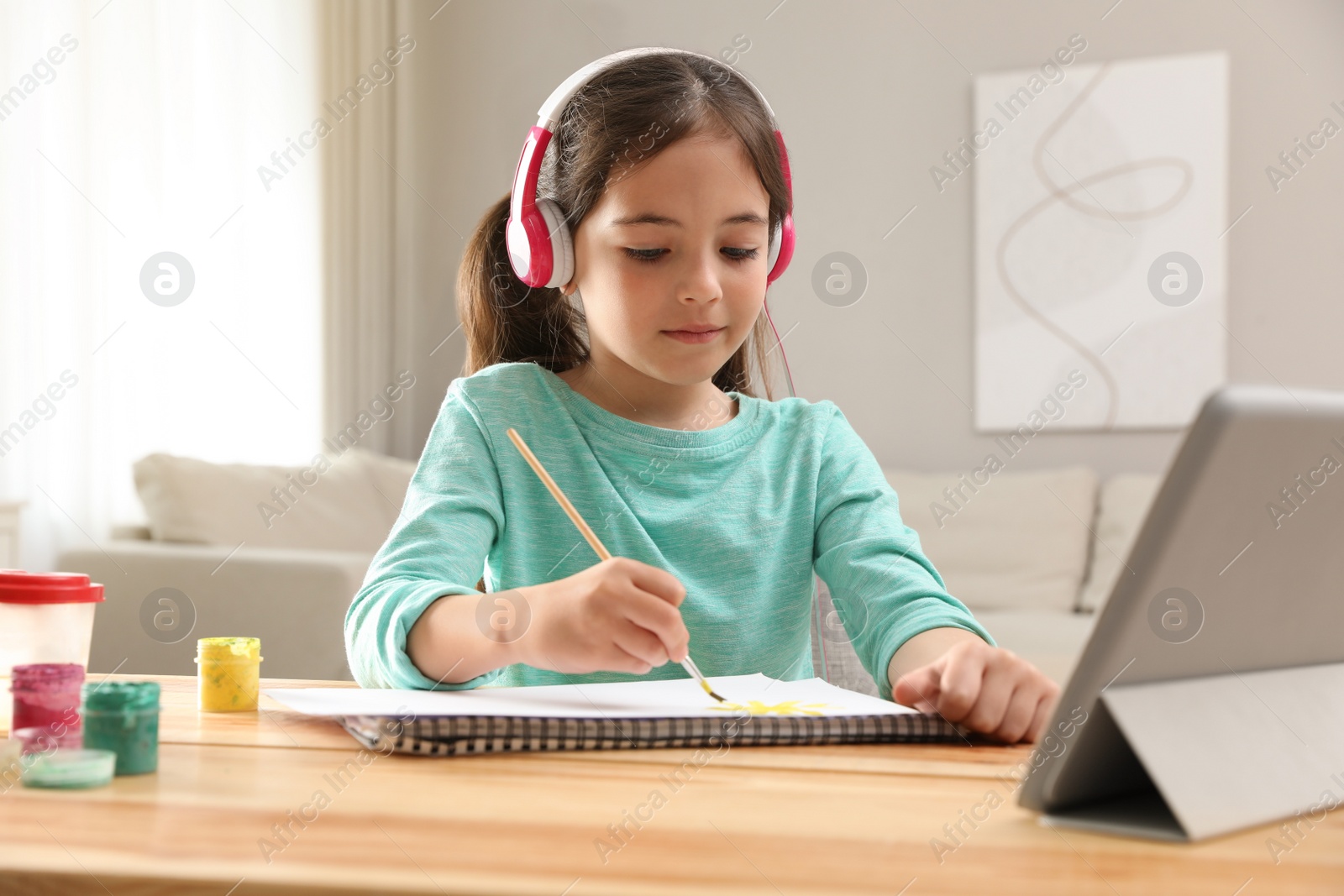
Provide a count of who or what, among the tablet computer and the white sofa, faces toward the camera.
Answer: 1

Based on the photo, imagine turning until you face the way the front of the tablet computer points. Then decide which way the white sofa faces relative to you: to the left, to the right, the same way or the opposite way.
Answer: the opposite way

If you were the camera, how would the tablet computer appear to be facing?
facing away from the viewer and to the left of the viewer

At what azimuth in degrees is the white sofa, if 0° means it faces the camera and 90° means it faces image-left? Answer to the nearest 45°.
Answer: approximately 0°

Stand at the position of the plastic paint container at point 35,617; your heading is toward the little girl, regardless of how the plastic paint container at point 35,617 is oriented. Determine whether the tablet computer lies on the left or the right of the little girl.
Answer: right

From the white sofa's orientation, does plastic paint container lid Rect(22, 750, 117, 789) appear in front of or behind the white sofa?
in front

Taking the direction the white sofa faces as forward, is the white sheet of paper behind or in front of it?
in front
